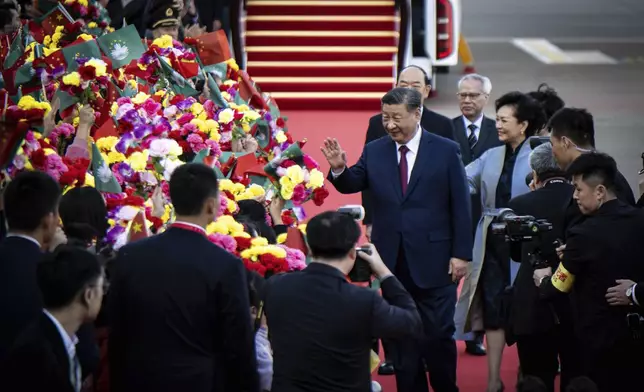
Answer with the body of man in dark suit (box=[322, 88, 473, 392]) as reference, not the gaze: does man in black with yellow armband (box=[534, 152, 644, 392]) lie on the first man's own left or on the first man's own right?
on the first man's own left

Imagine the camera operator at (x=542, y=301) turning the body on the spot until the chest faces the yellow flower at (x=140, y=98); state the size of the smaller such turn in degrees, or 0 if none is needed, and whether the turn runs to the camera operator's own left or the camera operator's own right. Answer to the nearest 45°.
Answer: approximately 45° to the camera operator's own left

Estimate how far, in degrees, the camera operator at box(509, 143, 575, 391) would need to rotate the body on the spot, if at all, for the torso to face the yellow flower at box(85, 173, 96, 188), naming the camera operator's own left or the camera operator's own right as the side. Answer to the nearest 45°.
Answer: approximately 45° to the camera operator's own left

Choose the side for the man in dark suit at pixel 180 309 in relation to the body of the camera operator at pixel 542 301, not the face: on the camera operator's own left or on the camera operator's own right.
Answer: on the camera operator's own left

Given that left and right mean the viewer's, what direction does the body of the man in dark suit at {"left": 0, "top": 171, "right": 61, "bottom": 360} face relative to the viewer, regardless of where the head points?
facing away from the viewer and to the right of the viewer

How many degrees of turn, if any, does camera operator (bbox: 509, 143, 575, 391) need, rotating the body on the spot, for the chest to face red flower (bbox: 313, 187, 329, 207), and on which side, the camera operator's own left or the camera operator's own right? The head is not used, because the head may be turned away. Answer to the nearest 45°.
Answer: approximately 45° to the camera operator's own left

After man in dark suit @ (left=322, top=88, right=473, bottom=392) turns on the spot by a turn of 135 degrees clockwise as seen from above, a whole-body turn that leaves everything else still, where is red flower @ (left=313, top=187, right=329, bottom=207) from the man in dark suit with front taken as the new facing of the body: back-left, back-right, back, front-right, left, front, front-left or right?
left

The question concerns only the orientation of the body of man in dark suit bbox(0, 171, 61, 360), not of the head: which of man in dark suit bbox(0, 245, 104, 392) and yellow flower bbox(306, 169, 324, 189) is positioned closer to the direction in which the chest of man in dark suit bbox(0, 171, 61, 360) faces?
the yellow flower

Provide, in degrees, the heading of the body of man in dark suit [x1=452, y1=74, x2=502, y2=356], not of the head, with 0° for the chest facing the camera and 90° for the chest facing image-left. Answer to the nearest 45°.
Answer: approximately 45°

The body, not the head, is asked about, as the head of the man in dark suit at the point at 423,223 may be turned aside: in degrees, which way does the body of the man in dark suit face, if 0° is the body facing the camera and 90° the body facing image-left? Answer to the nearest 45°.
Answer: approximately 45°

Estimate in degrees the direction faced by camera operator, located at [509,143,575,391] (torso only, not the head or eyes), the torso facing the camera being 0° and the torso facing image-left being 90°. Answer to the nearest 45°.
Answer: approximately 135°

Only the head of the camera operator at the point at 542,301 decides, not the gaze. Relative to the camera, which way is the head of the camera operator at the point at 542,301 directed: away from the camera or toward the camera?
away from the camera

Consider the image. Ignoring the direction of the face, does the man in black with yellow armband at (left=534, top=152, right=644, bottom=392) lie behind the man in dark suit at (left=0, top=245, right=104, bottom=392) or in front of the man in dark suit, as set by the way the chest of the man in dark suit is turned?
in front

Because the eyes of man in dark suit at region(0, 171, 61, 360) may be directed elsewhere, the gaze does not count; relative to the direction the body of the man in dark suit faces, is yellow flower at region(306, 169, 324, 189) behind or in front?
in front
